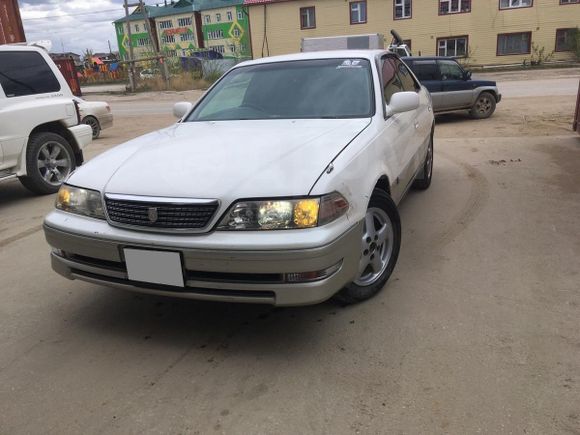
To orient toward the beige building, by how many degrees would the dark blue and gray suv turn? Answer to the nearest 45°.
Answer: approximately 90° to its left

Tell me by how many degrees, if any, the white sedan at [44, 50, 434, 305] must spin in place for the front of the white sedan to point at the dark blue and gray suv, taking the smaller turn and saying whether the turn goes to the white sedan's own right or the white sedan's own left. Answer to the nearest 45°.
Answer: approximately 180°

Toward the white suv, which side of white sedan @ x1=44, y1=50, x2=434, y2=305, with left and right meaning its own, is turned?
right

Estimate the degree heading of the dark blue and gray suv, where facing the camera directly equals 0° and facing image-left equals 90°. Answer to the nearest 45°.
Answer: approximately 270°

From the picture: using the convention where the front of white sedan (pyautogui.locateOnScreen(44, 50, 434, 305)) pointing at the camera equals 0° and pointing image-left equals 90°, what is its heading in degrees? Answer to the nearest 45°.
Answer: approximately 45°

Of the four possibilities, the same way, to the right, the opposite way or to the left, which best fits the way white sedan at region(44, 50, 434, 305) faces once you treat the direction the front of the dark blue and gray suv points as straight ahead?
to the right

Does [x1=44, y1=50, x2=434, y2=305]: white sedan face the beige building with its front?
no

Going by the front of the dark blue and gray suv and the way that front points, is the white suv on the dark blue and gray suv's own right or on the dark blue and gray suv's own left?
on the dark blue and gray suv's own right

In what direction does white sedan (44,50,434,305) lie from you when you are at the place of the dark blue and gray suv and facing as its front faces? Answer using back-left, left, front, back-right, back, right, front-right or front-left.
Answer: right

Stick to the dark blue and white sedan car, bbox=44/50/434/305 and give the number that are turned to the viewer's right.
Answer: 1

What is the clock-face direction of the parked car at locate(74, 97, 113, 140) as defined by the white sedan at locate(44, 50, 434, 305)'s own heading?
The parked car is roughly at 4 o'clock from the white sedan.

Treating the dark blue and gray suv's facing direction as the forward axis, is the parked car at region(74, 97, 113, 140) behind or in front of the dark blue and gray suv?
behind

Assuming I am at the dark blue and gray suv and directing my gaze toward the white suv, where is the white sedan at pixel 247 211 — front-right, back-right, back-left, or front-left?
front-left

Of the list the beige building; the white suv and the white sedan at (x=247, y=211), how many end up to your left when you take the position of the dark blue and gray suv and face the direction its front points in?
1
